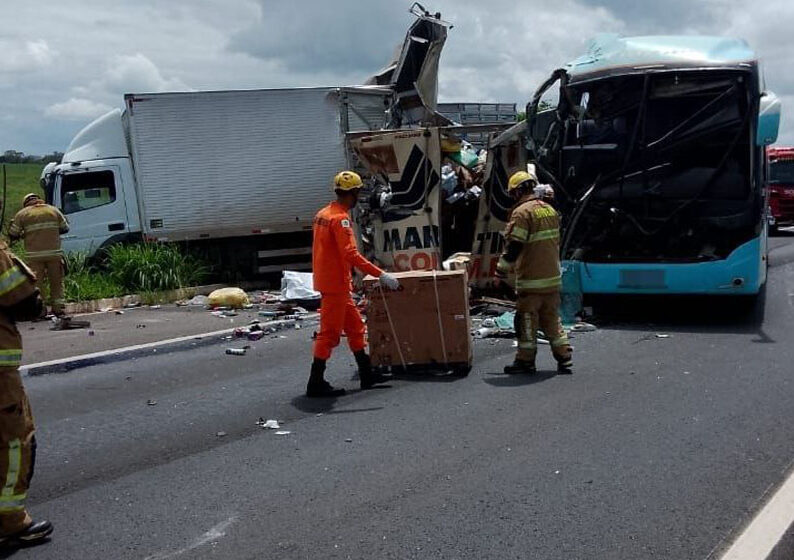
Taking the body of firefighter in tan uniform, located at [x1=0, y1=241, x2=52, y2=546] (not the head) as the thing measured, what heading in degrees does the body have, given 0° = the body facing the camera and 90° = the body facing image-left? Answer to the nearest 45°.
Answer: approximately 270°

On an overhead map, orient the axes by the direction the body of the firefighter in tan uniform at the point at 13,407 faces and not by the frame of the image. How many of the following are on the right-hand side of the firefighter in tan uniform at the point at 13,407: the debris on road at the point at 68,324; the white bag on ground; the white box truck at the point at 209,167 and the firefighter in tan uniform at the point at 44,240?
0

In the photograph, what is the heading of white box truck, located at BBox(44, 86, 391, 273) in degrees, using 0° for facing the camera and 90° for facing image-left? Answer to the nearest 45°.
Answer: approximately 90°

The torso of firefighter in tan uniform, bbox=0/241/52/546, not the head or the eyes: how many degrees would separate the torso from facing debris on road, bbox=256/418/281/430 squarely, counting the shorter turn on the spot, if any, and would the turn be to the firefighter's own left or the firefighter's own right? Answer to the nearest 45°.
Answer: approximately 45° to the firefighter's own left

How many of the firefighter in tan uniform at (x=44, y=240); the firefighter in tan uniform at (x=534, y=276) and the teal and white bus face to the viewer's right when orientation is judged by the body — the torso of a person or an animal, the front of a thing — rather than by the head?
0

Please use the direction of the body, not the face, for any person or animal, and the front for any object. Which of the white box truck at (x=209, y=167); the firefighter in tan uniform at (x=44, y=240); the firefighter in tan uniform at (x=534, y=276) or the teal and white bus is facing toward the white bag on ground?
the firefighter in tan uniform at (x=534, y=276)

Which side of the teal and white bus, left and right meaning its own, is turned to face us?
front

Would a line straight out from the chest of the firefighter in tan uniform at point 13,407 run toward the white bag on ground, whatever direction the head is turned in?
no

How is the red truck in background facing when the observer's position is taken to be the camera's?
facing the viewer

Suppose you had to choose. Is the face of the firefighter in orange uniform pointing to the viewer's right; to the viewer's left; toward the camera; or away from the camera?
to the viewer's right

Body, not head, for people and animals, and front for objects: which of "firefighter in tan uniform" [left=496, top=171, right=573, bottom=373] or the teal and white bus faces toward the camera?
the teal and white bus

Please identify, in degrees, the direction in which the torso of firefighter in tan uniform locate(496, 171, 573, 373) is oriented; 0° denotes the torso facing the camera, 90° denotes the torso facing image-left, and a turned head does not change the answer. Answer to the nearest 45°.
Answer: approximately 135°

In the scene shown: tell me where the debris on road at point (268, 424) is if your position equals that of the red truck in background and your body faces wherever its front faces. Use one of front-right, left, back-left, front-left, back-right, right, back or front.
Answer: front

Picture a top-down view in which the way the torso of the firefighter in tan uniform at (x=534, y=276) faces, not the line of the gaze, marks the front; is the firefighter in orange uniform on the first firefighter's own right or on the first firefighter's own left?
on the first firefighter's own left
